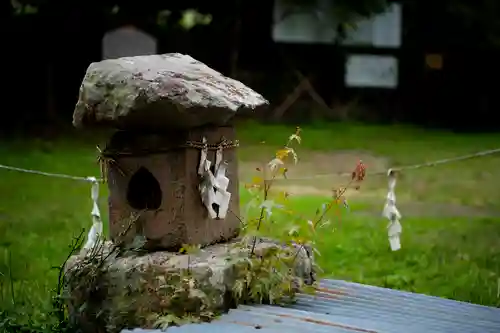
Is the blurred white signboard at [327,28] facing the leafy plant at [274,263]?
yes

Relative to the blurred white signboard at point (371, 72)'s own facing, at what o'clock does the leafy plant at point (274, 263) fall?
The leafy plant is roughly at 12 o'clock from the blurred white signboard.

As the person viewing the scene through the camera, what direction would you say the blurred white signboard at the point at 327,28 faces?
facing the viewer

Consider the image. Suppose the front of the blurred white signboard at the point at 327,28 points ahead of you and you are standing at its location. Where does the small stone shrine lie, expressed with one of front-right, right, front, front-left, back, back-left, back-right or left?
front

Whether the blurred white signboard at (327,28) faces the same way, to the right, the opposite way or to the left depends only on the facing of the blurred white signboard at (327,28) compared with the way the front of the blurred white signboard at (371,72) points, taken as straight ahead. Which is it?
the same way

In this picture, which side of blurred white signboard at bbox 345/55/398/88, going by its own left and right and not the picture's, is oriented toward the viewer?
front

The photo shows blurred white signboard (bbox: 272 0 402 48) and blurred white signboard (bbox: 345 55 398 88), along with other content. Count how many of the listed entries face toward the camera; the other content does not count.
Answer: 2

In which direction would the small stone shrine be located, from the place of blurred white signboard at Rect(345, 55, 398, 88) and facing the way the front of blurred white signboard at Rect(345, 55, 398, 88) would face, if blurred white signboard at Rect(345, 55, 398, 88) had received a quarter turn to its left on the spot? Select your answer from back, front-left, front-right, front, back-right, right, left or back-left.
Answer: right
